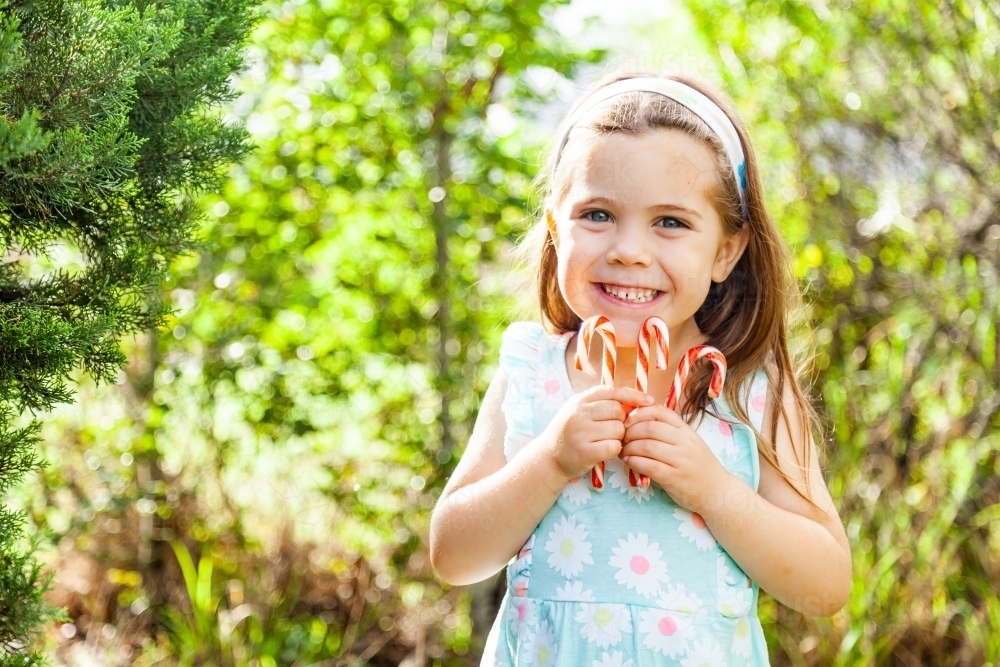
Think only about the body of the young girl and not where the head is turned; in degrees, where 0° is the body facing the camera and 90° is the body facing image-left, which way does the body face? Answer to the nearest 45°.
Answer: approximately 0°
